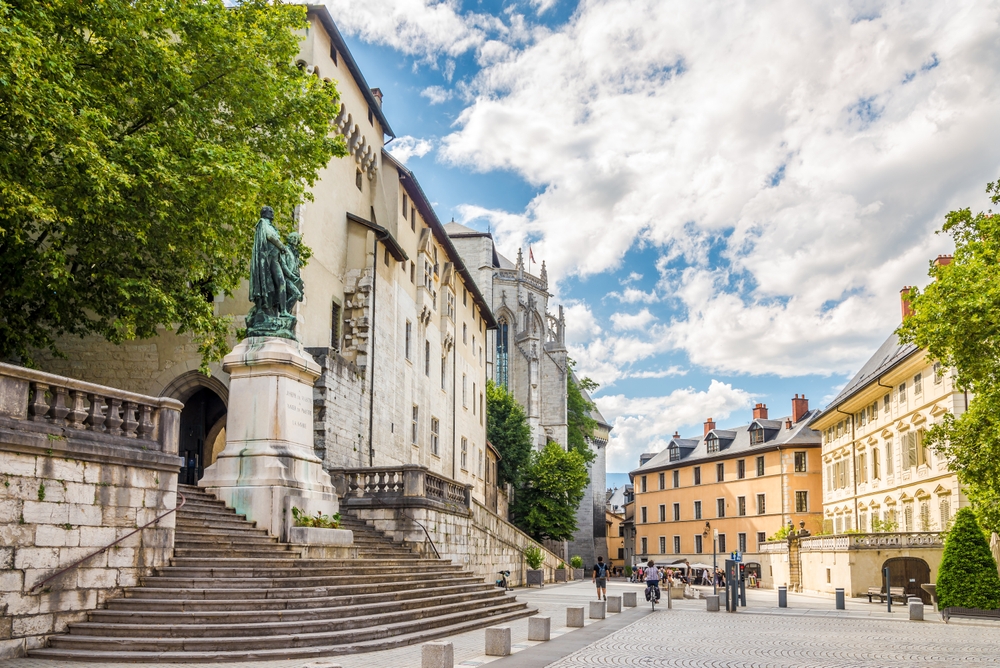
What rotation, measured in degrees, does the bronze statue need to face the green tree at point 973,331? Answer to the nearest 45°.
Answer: approximately 45° to its left

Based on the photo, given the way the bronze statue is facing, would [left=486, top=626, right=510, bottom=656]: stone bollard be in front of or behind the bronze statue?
in front

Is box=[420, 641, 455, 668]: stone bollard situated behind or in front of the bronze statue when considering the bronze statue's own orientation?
in front

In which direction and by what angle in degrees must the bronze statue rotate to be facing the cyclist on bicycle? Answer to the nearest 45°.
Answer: approximately 90° to its left

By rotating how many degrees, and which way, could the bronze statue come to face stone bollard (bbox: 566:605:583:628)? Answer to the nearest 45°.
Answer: approximately 45° to its left

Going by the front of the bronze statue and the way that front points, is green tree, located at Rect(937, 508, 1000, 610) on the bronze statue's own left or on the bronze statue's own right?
on the bronze statue's own left

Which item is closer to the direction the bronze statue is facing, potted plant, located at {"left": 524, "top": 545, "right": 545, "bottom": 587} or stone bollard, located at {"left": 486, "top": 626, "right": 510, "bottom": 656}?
the stone bollard

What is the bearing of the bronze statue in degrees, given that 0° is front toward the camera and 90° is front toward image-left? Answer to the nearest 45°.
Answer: approximately 315°

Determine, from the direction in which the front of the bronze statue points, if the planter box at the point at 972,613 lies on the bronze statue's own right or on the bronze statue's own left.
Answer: on the bronze statue's own left
